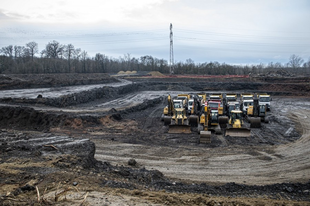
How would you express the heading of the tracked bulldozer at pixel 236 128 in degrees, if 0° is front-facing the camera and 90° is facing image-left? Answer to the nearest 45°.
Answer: approximately 0°

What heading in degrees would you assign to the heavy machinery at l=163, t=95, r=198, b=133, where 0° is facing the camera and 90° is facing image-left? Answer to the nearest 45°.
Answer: approximately 0°

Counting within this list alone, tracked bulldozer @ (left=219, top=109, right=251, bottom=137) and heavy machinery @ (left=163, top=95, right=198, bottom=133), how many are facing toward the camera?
2

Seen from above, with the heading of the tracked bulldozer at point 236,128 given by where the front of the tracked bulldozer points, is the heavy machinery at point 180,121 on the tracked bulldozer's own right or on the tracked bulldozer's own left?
on the tracked bulldozer's own right
